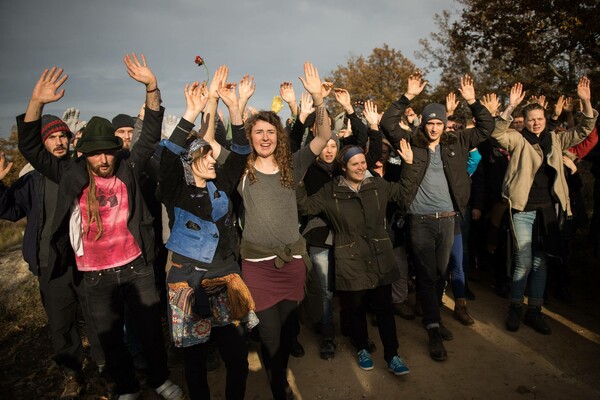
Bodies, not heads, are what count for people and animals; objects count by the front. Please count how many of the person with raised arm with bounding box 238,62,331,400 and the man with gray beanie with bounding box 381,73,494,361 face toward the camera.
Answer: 2

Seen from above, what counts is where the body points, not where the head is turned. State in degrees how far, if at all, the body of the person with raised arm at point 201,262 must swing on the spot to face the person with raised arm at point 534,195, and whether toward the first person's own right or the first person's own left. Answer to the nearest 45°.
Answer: approximately 45° to the first person's own left

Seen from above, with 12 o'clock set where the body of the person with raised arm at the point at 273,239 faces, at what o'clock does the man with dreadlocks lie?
The man with dreadlocks is roughly at 3 o'clock from the person with raised arm.

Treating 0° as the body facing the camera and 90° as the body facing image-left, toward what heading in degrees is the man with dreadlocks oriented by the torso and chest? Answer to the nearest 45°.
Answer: approximately 0°

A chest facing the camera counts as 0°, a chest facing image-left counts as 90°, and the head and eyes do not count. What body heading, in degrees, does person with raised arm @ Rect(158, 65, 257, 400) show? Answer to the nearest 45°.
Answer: approximately 315°

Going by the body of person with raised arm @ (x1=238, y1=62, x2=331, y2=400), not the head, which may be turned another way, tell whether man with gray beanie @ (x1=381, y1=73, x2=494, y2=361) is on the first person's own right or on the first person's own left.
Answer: on the first person's own left

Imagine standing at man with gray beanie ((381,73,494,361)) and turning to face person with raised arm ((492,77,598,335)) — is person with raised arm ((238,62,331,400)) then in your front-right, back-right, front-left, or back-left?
back-right

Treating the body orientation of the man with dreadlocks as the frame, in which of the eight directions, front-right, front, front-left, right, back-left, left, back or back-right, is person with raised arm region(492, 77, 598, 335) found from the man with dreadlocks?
left

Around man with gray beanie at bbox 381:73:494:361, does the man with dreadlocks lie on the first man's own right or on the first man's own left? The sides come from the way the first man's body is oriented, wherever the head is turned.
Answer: on the first man's own right

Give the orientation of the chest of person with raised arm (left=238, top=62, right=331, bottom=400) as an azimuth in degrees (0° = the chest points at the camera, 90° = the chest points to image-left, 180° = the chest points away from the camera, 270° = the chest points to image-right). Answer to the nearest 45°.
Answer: approximately 0°

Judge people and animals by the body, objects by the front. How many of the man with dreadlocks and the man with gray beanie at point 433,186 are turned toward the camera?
2

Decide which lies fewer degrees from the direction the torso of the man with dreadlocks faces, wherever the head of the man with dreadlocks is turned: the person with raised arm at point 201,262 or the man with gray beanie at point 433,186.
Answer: the person with raised arm

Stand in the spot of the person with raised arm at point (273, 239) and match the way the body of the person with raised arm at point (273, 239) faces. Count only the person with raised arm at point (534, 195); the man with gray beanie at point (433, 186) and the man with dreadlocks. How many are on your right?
1
